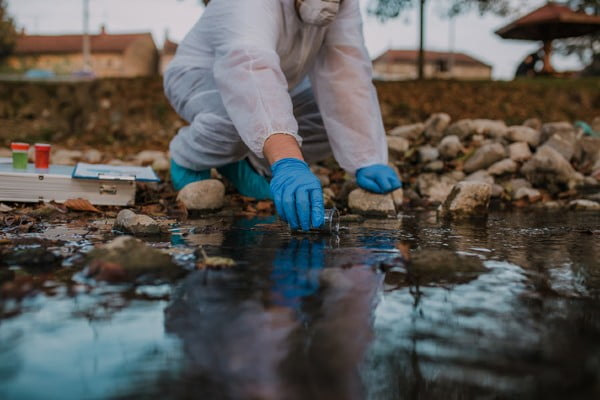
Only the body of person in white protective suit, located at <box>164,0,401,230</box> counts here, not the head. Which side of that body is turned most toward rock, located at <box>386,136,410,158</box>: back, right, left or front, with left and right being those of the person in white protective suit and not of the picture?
left

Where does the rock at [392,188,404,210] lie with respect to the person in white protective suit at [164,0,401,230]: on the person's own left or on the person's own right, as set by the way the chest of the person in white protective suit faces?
on the person's own left

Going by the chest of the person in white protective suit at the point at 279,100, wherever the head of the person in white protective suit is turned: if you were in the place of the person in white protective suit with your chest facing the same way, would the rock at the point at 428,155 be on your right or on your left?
on your left

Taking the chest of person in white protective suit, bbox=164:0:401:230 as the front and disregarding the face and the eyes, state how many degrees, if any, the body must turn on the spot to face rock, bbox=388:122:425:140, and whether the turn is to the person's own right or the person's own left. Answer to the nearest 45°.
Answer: approximately 90° to the person's own left

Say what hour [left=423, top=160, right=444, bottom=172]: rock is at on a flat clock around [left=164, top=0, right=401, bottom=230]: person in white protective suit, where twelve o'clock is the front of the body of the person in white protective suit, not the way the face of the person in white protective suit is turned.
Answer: The rock is roughly at 9 o'clock from the person in white protective suit.

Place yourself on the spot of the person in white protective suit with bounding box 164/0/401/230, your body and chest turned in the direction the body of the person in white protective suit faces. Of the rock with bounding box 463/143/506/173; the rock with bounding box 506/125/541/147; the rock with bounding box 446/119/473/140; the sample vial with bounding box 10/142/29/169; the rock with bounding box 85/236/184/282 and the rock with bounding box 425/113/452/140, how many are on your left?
4

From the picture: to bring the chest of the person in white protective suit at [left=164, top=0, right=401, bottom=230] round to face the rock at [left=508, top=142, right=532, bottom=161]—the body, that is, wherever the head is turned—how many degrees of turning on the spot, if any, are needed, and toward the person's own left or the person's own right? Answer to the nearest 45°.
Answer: approximately 90° to the person's own left

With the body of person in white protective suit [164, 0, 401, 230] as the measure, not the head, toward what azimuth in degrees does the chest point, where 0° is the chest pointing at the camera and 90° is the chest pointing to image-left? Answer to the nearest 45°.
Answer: approximately 315°

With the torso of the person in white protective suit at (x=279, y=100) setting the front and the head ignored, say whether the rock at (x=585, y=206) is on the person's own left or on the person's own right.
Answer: on the person's own left

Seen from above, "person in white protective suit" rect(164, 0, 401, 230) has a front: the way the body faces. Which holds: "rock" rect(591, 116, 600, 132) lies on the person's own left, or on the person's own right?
on the person's own left

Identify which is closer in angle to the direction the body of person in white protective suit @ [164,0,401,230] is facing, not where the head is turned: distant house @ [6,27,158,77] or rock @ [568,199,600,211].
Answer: the rock

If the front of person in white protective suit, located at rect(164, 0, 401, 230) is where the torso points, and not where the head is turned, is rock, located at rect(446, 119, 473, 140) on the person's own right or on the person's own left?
on the person's own left

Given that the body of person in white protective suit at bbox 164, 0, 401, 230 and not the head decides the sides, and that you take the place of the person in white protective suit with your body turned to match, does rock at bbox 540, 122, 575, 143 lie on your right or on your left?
on your left
